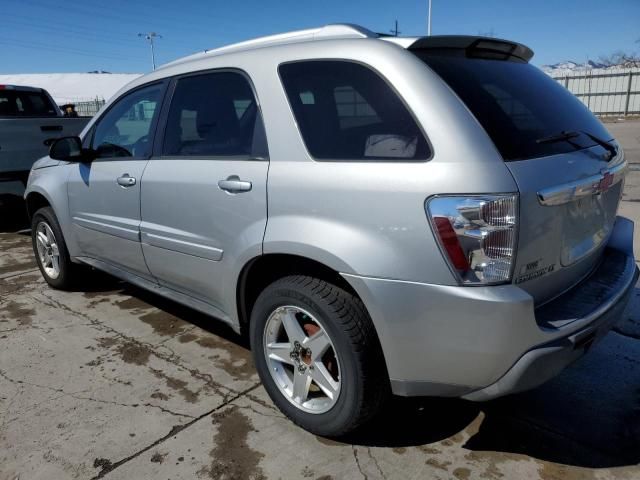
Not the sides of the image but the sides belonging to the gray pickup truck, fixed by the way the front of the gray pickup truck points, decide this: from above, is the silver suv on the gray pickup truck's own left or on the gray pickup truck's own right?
on the gray pickup truck's own left

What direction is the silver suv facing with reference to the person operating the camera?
facing away from the viewer and to the left of the viewer

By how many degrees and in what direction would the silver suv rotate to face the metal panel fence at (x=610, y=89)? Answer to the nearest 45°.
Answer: approximately 90° to its right

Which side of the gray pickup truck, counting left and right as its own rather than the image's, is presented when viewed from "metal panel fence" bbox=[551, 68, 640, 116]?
back

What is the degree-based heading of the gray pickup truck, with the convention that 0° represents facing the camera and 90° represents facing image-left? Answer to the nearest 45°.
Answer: approximately 90°

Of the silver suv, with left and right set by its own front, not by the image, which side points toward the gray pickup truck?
front

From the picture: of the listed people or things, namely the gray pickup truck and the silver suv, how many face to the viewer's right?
0
